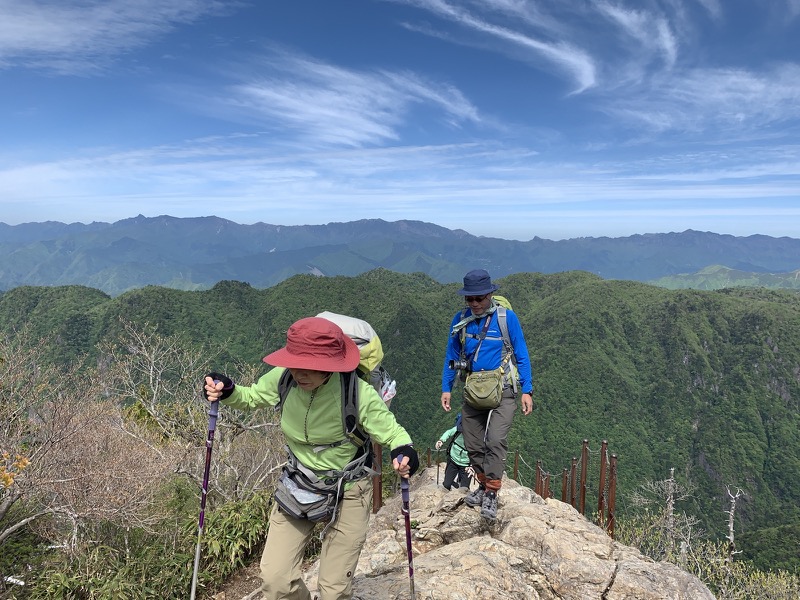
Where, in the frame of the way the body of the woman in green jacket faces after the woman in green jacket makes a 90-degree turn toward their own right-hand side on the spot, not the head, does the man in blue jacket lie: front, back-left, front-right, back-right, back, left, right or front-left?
right

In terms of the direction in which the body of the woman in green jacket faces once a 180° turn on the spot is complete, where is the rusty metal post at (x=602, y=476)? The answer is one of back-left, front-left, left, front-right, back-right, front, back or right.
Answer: front

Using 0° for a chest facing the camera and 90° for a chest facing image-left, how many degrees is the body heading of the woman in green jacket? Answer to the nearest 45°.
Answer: approximately 45°

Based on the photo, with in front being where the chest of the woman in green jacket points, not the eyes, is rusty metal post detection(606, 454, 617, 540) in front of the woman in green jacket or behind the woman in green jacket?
behind

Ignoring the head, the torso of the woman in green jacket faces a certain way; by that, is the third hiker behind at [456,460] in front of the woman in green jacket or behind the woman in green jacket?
behind
